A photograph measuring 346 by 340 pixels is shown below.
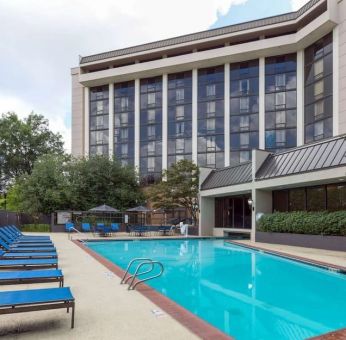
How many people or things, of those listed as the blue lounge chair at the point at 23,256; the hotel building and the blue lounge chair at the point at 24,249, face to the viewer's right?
2

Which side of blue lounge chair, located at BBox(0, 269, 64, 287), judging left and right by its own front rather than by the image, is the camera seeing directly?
right

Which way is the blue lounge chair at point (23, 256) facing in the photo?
to the viewer's right

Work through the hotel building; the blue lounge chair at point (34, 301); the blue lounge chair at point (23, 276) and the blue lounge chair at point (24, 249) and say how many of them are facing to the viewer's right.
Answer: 3

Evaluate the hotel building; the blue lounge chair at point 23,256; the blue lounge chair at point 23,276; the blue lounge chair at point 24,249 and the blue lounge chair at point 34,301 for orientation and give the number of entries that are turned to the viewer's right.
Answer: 4

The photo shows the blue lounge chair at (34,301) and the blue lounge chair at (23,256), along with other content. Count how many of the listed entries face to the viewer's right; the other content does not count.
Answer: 2

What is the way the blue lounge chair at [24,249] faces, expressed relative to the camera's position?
facing to the right of the viewer

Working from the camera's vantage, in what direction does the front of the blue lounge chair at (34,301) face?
facing to the right of the viewer

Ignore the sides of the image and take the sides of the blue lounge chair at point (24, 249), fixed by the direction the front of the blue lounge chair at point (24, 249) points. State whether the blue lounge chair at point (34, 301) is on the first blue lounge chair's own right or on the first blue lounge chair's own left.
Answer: on the first blue lounge chair's own right
